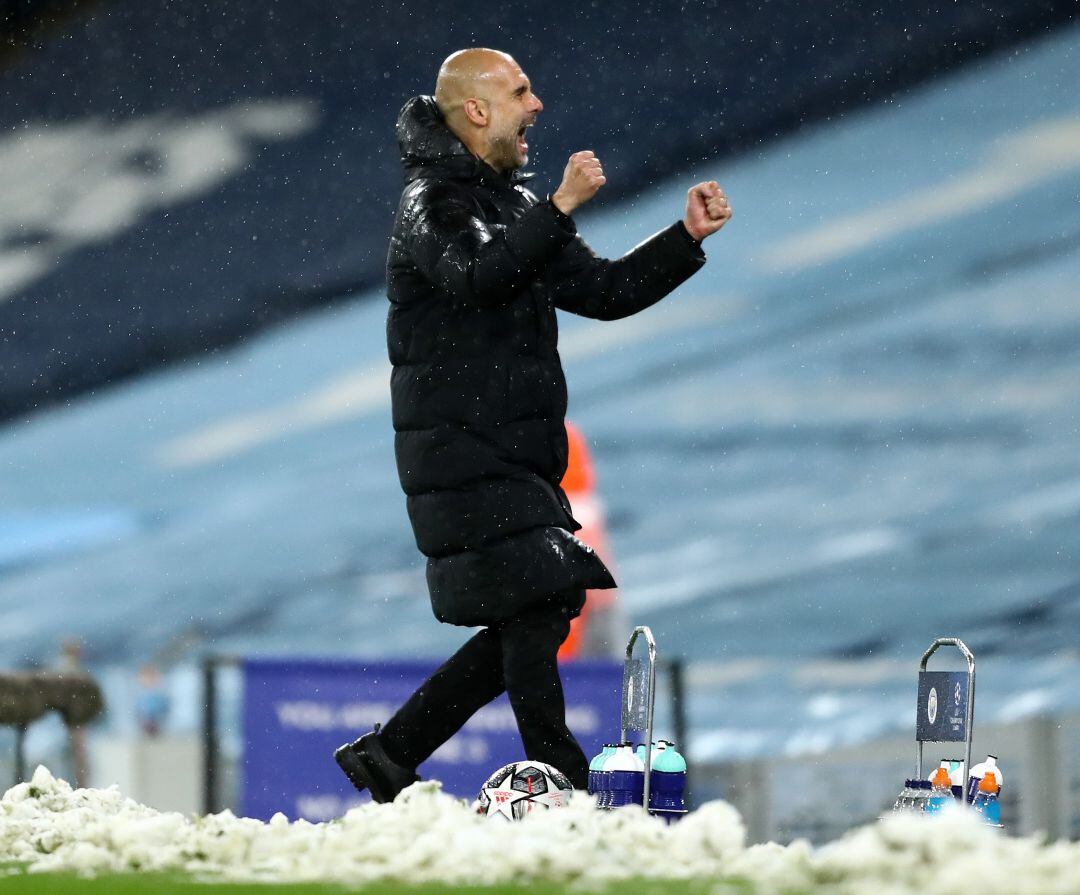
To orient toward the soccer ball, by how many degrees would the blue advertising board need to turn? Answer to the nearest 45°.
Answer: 0° — it already faces it

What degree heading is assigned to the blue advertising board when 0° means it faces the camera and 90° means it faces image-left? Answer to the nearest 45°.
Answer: approximately 0°

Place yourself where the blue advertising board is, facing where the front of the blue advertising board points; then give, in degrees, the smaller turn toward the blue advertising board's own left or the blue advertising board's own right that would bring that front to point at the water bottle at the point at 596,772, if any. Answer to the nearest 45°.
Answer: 0° — it already faces it

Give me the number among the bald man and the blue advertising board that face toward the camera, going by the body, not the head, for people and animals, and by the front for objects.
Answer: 1

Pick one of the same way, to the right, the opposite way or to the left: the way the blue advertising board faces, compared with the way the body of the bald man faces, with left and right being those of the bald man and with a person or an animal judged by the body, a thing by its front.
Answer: to the right

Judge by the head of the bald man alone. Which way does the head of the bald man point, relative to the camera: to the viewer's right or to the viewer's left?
to the viewer's right

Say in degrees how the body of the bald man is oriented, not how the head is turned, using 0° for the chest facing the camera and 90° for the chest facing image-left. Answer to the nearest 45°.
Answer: approximately 270°
